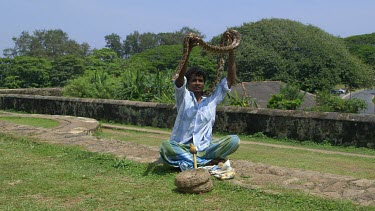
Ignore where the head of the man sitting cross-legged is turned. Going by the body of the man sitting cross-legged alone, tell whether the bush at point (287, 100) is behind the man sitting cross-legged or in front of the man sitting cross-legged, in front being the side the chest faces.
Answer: behind

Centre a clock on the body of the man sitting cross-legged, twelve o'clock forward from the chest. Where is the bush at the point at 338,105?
The bush is roughly at 7 o'clock from the man sitting cross-legged.

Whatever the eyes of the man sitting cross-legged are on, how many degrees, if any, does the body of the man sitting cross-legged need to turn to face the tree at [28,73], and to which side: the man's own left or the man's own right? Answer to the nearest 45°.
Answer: approximately 135° to the man's own right

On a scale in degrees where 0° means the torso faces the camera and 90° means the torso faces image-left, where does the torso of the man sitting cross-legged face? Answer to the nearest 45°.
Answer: approximately 0°

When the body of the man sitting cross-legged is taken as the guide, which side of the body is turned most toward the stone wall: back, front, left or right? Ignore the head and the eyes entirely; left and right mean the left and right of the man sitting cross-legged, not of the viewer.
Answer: back
